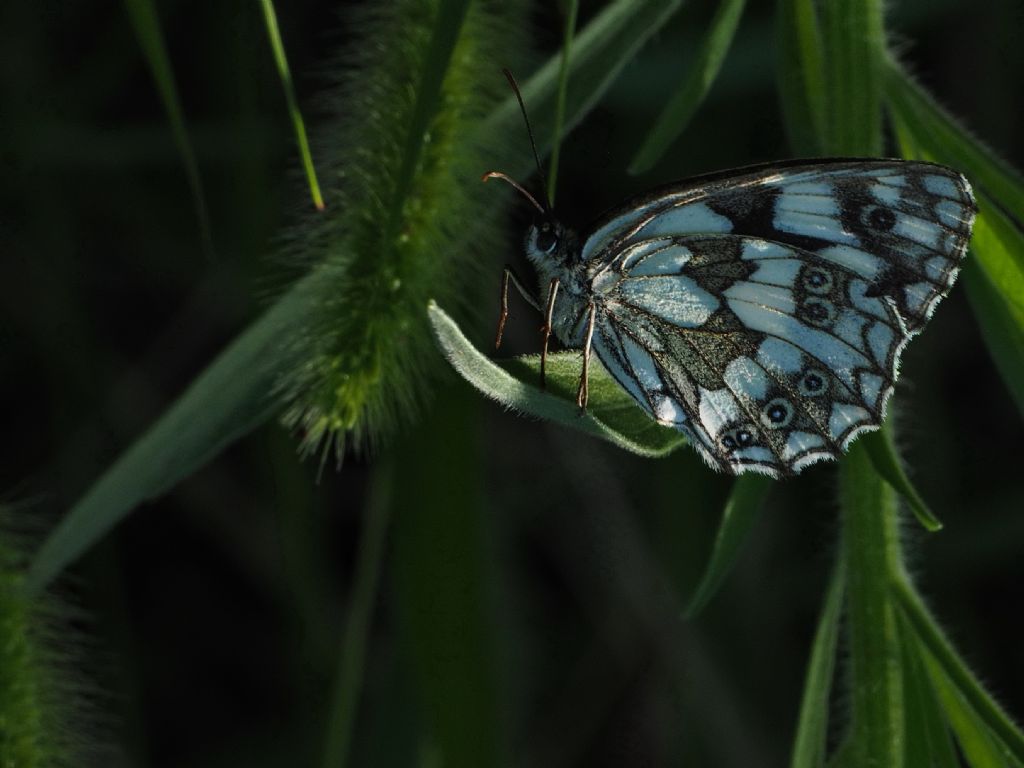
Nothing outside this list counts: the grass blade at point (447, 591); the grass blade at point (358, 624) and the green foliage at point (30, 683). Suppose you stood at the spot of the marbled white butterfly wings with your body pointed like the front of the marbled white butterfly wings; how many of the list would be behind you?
0

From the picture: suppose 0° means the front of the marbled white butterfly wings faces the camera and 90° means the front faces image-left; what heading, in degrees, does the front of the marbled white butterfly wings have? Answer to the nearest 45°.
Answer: approximately 90°

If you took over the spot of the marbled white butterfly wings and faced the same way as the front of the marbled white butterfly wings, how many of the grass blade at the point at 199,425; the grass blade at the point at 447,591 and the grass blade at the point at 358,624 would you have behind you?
0

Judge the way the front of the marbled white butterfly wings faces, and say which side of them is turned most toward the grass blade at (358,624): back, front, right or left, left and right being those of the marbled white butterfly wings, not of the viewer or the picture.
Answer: front
